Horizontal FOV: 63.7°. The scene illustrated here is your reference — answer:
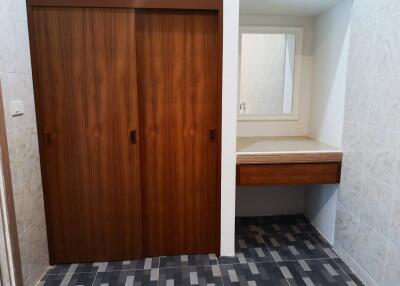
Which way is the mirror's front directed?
toward the camera

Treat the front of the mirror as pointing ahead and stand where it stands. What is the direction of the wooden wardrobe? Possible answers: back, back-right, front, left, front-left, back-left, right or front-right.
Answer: front-right

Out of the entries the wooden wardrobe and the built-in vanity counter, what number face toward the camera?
2

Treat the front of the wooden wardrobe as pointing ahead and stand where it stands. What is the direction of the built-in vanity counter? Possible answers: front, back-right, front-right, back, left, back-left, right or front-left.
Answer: left

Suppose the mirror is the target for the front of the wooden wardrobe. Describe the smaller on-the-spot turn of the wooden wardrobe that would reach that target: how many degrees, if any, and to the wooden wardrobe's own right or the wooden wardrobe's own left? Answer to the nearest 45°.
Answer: approximately 90° to the wooden wardrobe's own left

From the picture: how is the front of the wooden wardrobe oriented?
toward the camera

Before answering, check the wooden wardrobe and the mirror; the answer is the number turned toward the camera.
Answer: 2

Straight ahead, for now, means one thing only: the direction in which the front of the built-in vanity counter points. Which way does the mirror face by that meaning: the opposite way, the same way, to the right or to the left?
the same way

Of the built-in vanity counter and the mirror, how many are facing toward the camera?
2

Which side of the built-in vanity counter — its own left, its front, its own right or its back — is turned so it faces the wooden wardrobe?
right
